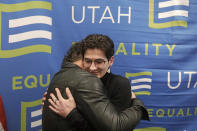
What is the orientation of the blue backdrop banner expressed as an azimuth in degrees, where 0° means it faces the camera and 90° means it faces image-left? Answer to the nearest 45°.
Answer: approximately 0°
